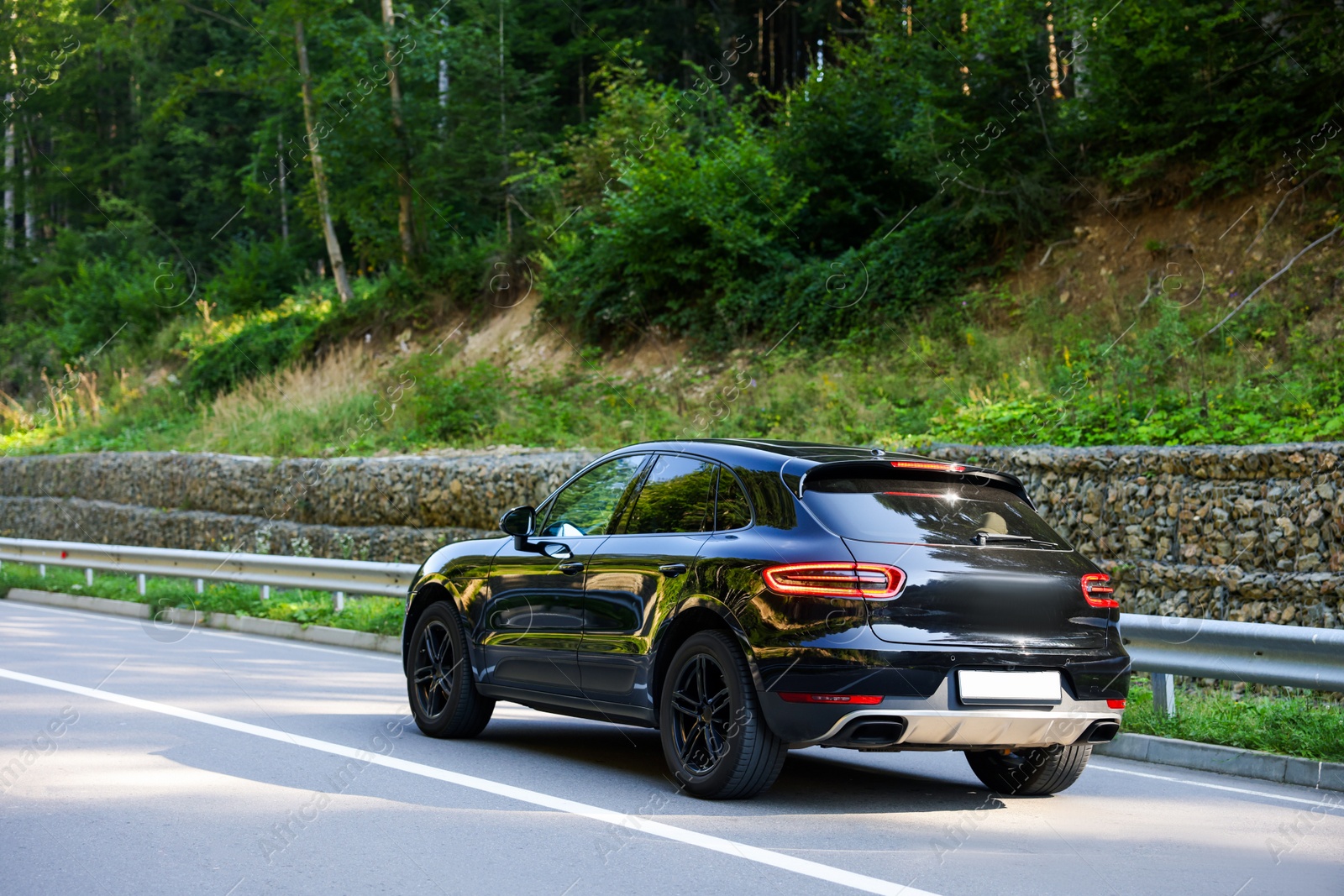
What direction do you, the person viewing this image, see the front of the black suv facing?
facing away from the viewer and to the left of the viewer

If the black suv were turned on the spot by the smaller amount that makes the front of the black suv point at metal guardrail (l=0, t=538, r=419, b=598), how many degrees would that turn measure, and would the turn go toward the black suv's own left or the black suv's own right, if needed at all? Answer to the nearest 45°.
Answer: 0° — it already faces it

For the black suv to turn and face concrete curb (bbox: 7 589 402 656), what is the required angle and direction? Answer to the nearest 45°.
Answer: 0° — it already faces it
